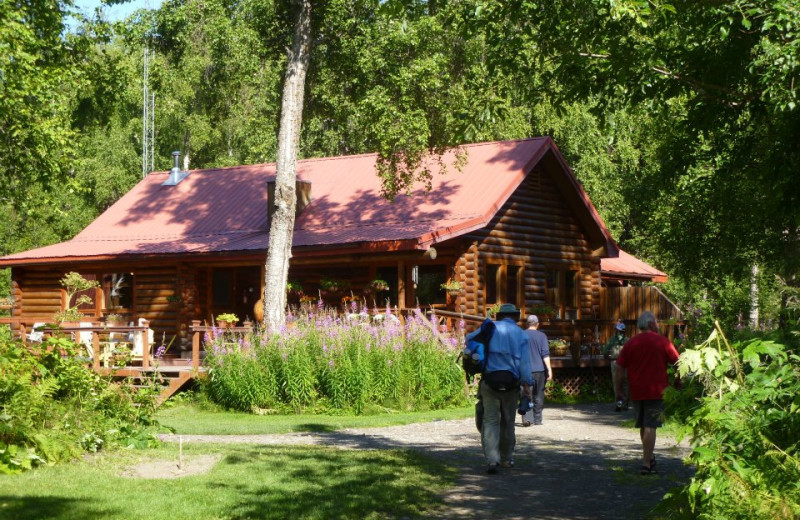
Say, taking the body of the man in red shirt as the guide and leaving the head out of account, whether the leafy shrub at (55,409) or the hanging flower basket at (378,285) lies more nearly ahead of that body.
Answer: the hanging flower basket

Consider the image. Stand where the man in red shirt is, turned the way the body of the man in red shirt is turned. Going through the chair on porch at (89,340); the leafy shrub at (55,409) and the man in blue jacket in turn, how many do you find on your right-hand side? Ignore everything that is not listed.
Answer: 0

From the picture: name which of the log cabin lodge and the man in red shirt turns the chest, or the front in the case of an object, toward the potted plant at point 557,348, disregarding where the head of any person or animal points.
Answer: the man in red shirt

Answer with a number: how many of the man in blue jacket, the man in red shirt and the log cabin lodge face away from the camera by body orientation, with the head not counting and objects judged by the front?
2

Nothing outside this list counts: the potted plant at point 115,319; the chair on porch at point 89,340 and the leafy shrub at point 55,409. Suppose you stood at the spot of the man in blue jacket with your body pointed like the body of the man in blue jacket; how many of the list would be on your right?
0

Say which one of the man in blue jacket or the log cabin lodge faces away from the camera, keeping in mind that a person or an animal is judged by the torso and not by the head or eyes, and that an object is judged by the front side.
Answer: the man in blue jacket

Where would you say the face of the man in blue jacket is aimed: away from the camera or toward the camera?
away from the camera

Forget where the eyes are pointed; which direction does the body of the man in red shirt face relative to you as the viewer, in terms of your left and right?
facing away from the viewer

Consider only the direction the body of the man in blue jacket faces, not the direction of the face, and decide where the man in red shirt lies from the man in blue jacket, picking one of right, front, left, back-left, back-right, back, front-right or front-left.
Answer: right

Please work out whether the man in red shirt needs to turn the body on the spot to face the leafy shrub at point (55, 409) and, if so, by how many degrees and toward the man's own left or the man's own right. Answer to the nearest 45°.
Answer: approximately 90° to the man's own left

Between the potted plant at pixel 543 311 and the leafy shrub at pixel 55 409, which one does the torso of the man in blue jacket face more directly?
the potted plant

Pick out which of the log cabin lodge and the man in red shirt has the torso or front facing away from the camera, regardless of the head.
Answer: the man in red shirt

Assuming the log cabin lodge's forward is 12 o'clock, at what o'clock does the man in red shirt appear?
The man in red shirt is roughly at 10 o'clock from the log cabin lodge.

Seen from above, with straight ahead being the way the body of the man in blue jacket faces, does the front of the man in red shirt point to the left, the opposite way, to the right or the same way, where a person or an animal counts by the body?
the same way

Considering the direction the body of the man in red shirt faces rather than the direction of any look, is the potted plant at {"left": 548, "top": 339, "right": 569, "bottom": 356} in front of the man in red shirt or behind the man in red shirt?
in front

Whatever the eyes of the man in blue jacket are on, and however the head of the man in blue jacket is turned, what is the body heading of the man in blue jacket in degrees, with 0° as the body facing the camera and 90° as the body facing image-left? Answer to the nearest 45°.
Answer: approximately 180°

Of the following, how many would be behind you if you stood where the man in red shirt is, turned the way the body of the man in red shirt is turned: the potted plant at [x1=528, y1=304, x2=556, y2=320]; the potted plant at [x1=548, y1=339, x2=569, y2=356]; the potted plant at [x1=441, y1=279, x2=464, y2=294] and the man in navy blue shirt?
0

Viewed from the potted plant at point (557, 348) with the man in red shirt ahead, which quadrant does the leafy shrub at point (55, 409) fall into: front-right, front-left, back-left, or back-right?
front-right
